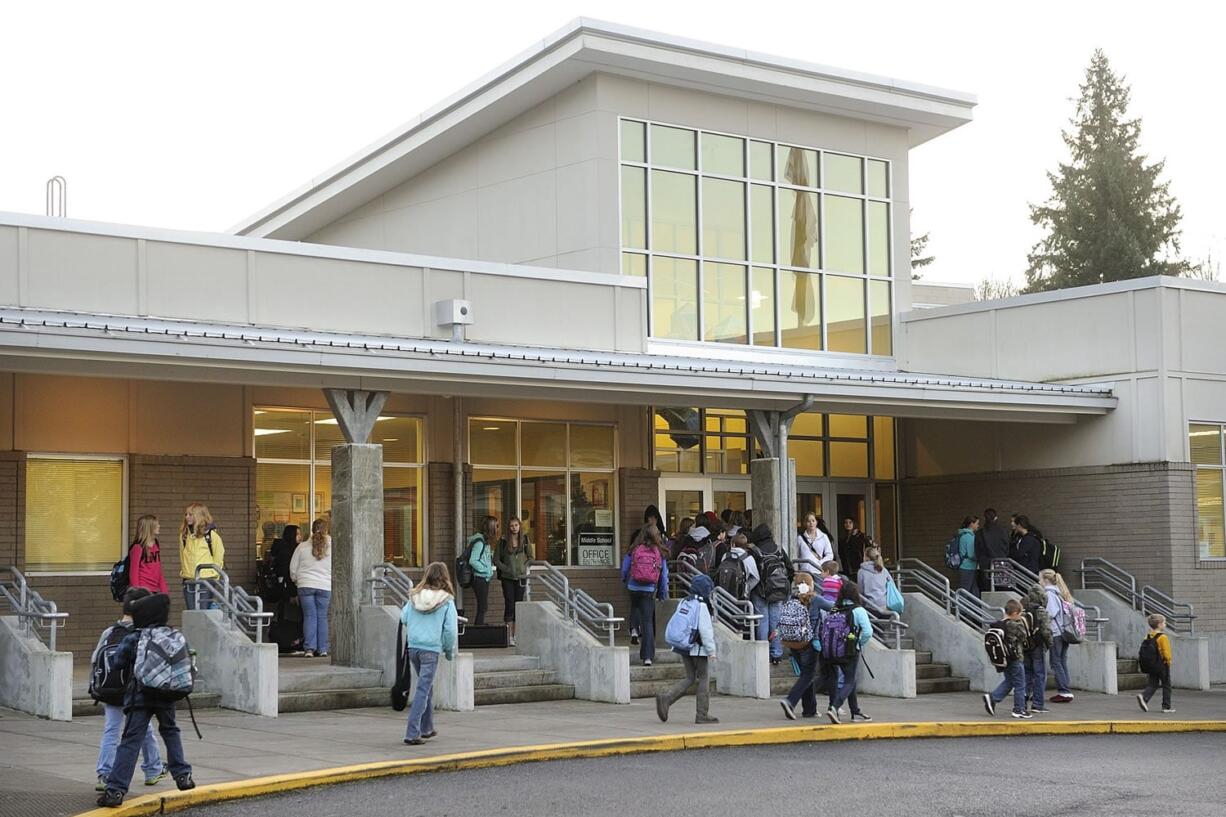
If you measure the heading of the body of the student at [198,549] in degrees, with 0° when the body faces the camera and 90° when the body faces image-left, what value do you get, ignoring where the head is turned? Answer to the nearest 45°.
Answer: approximately 45°

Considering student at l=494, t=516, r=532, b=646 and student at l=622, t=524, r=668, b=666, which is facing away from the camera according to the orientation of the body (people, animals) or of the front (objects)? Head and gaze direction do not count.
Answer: student at l=622, t=524, r=668, b=666

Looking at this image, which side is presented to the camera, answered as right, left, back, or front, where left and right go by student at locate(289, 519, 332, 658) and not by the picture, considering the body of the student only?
back

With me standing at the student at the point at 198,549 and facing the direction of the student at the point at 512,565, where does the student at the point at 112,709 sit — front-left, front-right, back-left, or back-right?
back-right

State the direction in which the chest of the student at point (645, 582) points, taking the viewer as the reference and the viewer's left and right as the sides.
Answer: facing away from the viewer

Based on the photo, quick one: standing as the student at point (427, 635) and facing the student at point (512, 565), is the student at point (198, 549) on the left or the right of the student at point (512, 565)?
left

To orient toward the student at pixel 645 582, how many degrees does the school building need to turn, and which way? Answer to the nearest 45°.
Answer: approximately 45° to its right

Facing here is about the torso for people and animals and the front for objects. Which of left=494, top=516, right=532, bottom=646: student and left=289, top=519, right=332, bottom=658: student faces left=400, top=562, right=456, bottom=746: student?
left=494, top=516, right=532, bottom=646: student

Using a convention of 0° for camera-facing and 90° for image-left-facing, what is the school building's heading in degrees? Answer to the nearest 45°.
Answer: approximately 315°
